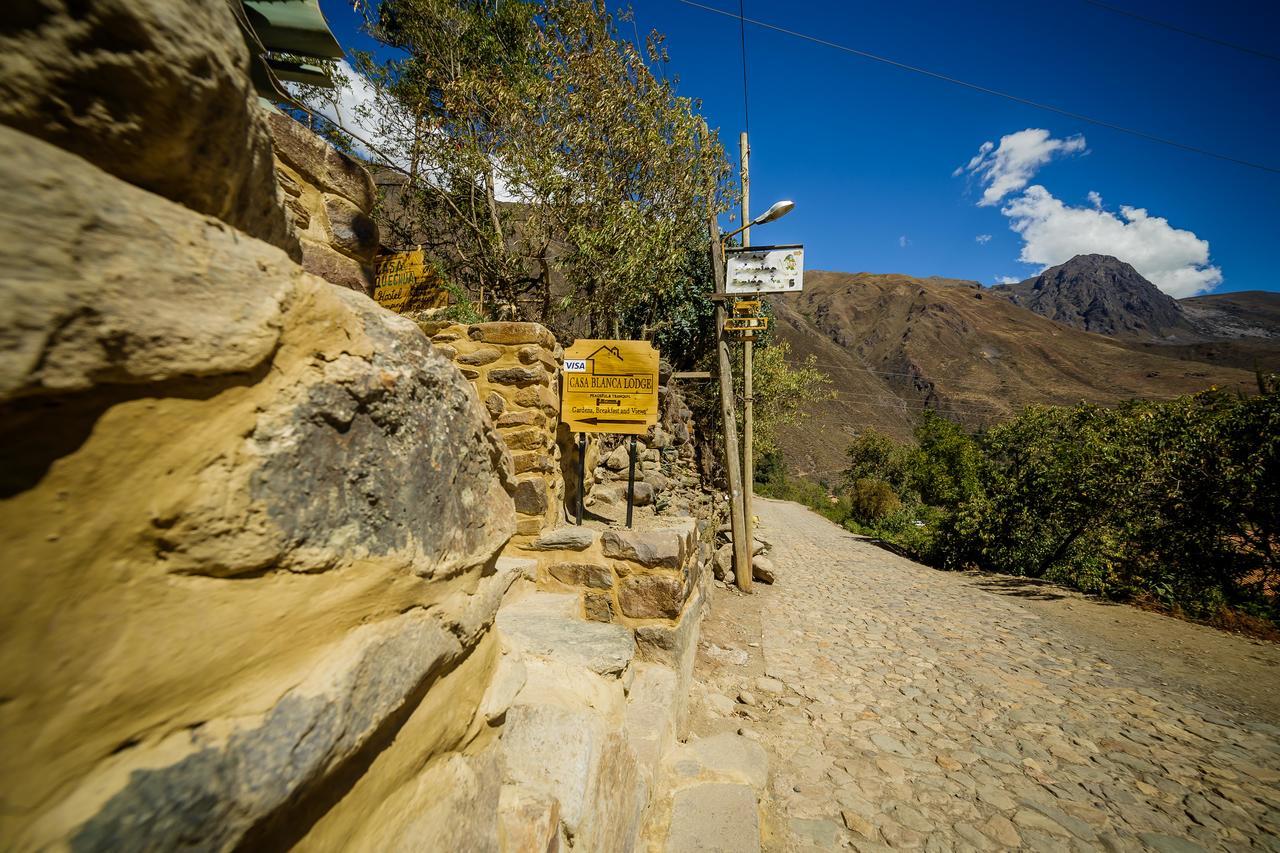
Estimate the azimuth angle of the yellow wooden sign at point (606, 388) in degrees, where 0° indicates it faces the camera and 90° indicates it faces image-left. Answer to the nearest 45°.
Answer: approximately 0°

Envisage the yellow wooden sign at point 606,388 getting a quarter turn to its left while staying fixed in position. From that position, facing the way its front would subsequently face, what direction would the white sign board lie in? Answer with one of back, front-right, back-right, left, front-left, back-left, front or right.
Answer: front-left

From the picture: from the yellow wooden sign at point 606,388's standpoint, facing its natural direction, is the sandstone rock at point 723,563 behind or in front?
behind

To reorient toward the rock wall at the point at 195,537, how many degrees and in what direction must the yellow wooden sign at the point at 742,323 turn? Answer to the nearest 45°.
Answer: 0° — it already faces it
